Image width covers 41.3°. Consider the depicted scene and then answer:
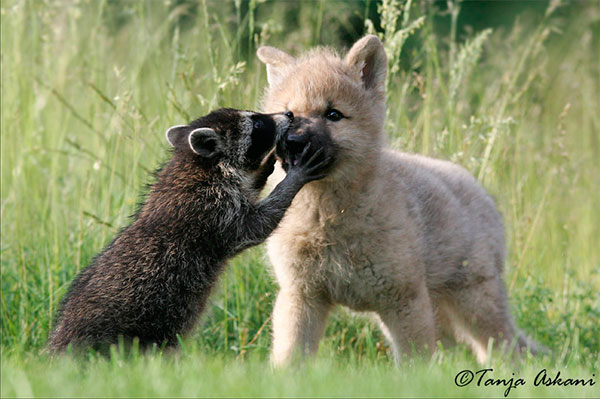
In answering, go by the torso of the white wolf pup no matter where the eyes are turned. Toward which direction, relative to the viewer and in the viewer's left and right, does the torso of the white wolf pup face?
facing the viewer and to the left of the viewer
